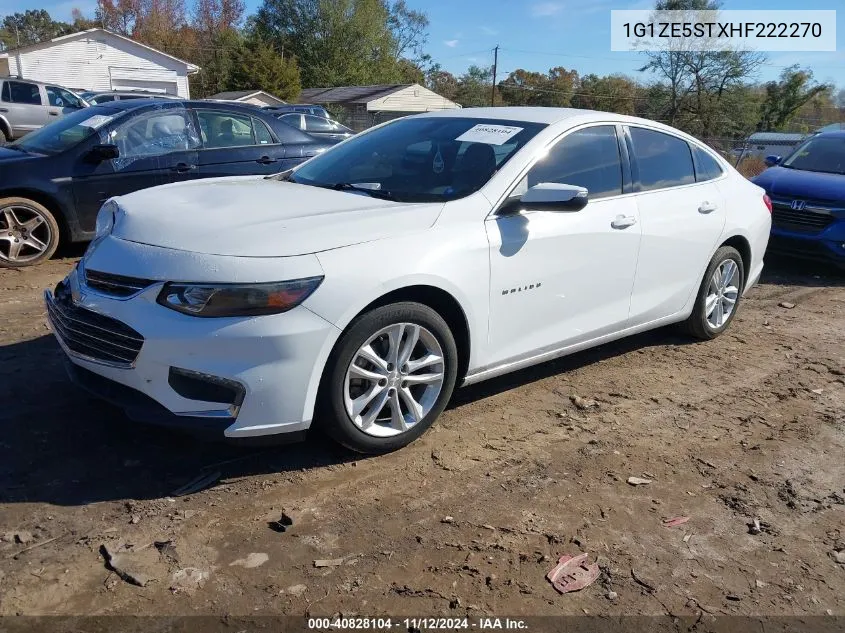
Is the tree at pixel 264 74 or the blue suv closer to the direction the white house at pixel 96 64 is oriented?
the blue suv

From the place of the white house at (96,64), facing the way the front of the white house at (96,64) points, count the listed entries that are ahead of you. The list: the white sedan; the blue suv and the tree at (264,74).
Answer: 2

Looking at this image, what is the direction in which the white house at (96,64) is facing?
toward the camera

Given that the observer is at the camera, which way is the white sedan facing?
facing the viewer and to the left of the viewer

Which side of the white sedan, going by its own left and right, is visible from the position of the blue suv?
back

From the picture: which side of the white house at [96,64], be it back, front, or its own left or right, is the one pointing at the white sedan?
front

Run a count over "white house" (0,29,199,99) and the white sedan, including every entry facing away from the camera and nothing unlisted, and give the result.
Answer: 0

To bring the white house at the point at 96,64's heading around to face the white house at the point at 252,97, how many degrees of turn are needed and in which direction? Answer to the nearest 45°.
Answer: approximately 90° to its left

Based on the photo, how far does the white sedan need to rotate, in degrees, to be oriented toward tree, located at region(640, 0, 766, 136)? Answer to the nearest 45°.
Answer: approximately 180°

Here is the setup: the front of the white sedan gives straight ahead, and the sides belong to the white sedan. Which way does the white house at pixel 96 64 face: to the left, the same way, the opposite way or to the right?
to the left

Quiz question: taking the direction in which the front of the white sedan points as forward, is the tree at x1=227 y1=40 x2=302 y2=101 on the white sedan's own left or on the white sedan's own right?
on the white sedan's own right

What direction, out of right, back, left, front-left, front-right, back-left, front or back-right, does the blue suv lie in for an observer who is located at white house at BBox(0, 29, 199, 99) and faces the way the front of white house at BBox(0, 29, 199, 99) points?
front

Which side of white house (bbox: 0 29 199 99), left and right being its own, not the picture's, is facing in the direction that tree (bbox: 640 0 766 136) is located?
left
